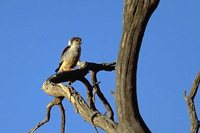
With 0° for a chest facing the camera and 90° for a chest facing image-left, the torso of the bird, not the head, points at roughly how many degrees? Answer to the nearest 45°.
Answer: approximately 315°
